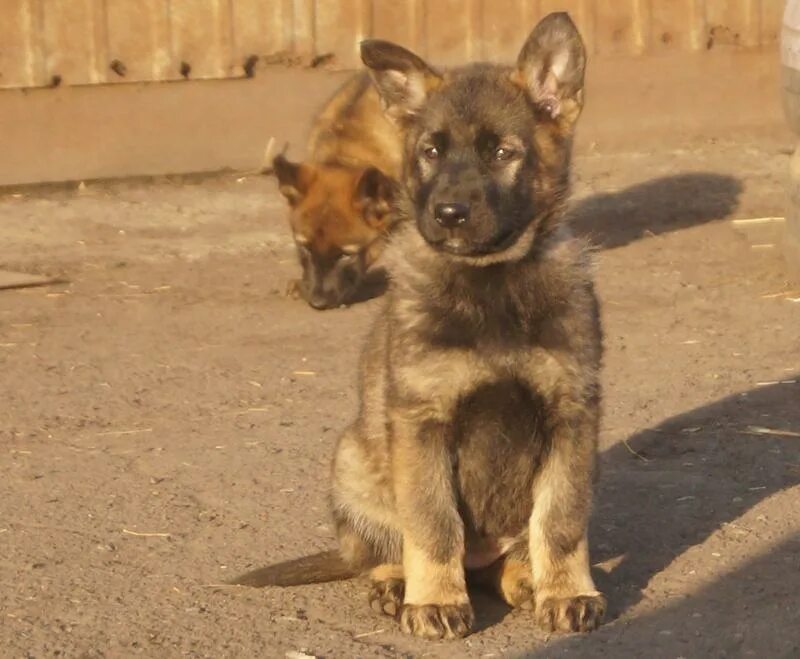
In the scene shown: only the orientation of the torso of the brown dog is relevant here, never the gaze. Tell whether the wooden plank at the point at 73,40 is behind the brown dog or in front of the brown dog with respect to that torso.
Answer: behind

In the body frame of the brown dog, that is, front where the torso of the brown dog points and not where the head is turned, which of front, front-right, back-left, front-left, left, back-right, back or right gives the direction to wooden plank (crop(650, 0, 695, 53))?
back-left

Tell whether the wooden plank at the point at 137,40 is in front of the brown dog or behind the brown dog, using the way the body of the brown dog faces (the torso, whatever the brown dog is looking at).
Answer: behind

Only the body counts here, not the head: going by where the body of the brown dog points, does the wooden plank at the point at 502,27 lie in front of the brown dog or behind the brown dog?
behind

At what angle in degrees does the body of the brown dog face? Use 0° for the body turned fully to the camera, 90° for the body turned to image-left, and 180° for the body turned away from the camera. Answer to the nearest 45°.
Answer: approximately 0°

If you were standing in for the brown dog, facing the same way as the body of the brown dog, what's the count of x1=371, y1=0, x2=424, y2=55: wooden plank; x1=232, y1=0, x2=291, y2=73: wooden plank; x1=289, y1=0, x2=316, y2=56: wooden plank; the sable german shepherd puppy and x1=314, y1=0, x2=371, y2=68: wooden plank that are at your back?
4

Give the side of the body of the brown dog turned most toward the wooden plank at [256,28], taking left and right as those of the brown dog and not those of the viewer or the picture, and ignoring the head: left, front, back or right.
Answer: back

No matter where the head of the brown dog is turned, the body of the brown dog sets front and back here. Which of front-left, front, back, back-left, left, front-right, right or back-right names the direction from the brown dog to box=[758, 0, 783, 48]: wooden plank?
back-left

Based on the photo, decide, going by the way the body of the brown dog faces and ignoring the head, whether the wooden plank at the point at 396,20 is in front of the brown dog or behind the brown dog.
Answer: behind

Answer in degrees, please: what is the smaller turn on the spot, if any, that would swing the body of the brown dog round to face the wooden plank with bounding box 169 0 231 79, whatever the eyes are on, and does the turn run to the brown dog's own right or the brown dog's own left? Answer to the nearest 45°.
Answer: approximately 180°

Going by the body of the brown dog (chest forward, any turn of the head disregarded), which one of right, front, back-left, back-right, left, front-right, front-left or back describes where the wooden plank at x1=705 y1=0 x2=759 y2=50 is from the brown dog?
back-left

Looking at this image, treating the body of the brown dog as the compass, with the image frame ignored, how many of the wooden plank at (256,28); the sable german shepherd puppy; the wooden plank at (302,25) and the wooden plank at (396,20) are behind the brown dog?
3

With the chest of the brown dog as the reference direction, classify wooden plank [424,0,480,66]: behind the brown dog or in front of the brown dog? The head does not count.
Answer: behind

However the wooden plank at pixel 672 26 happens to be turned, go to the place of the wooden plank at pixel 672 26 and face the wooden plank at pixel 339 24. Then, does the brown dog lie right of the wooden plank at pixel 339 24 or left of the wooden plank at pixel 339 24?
left

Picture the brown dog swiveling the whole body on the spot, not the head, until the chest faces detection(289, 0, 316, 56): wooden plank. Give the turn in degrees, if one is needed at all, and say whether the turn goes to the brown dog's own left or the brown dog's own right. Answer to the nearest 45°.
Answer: approximately 180°

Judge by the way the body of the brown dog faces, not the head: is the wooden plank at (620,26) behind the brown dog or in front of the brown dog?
behind
